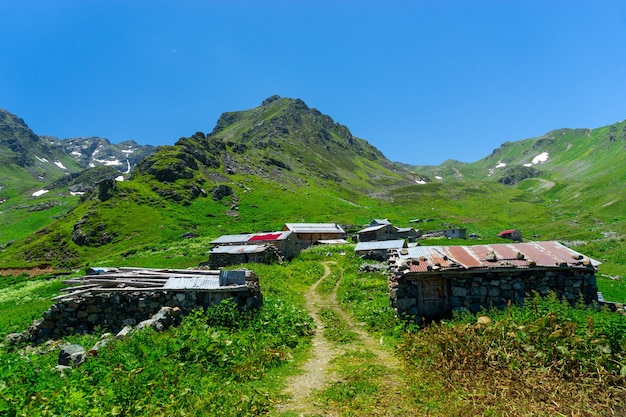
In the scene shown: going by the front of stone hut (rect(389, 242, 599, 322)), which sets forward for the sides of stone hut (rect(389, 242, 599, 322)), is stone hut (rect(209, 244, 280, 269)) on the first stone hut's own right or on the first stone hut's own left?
on the first stone hut's own right

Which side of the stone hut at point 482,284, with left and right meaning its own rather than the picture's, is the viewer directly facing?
front

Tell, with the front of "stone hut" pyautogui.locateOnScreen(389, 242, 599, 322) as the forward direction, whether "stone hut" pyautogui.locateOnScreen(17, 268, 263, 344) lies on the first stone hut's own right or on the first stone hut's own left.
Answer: on the first stone hut's own right

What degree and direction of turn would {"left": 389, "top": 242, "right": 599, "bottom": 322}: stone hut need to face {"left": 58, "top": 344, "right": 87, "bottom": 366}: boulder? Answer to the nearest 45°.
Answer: approximately 45° to its right
